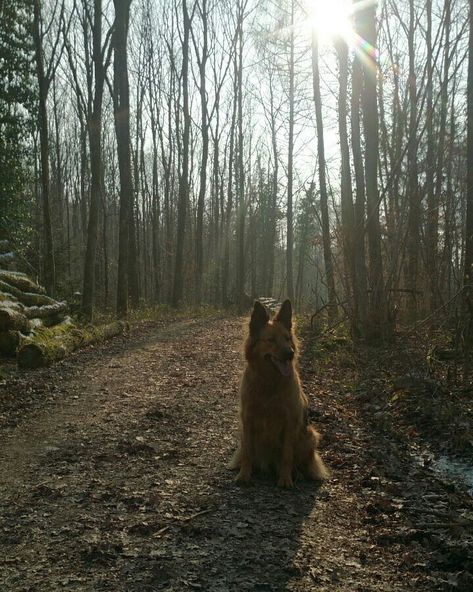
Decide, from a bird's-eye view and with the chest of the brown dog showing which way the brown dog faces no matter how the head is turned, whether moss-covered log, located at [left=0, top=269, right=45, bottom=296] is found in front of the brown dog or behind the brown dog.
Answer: behind

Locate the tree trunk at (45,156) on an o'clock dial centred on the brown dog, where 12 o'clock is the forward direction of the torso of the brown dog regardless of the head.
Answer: The tree trunk is roughly at 5 o'clock from the brown dog.

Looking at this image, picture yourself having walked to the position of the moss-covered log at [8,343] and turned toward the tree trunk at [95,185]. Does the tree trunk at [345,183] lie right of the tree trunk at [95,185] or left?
right

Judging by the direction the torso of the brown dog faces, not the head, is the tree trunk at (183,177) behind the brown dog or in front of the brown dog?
behind

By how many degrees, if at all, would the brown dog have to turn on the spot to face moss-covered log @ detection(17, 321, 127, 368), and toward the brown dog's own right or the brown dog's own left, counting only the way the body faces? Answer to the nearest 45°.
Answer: approximately 135° to the brown dog's own right

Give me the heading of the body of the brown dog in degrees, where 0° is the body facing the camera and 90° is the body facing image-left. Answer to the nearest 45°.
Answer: approximately 0°

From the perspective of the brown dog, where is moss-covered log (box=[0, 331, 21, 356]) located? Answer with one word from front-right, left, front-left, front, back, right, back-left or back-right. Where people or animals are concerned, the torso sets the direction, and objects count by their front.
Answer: back-right

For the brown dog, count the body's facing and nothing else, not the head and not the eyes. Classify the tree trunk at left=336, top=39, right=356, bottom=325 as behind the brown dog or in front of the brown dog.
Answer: behind

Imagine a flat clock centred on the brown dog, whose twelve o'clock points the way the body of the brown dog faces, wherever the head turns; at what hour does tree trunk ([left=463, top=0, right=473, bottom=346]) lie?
The tree trunk is roughly at 7 o'clock from the brown dog.

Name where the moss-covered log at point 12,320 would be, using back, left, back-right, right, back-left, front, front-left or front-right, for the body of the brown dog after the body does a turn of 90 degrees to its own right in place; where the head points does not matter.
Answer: front-right

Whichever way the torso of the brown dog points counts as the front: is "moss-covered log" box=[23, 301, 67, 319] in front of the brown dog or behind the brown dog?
behind
